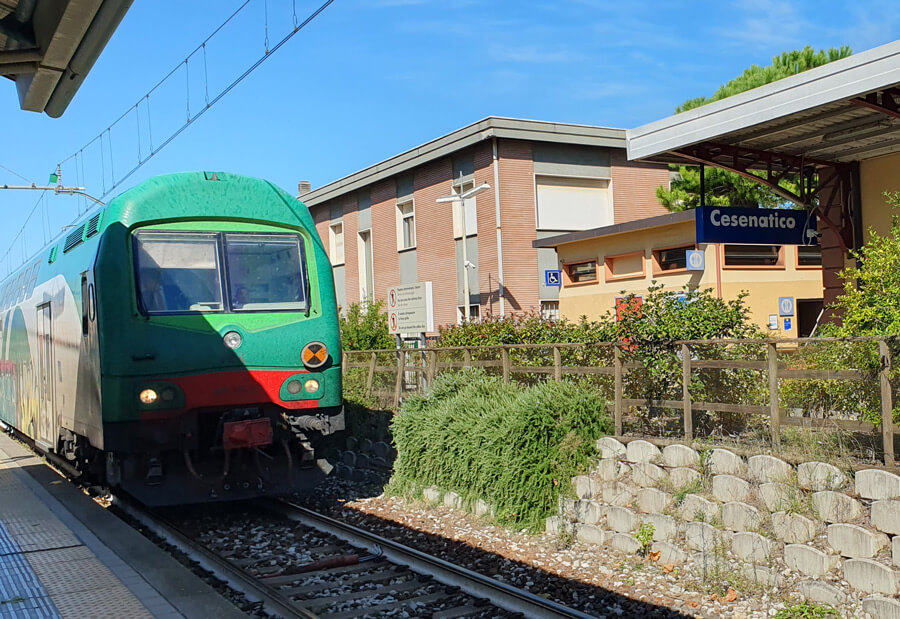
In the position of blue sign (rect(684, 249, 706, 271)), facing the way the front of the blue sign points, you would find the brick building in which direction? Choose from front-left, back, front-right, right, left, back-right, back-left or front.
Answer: back-right

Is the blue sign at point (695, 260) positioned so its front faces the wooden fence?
yes

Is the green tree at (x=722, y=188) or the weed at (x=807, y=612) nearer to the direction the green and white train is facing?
the weed

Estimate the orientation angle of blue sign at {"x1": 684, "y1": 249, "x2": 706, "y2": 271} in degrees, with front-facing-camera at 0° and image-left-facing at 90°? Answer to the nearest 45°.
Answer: approximately 0°

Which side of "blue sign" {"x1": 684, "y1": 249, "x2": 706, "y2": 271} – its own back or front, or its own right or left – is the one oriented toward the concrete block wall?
front

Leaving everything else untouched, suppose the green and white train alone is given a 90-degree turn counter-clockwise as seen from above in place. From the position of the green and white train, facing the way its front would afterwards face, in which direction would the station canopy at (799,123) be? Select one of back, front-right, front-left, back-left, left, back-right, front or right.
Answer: front-right

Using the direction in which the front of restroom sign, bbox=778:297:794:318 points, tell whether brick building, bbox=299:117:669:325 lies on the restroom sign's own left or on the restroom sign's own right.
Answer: on the restroom sign's own right

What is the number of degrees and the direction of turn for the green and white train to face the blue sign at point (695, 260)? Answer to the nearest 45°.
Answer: approximately 90° to its left

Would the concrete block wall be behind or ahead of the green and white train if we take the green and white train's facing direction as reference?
ahead

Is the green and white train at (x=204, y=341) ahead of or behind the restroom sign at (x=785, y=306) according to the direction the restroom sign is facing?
ahead

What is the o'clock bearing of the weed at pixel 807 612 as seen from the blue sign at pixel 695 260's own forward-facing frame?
The weed is roughly at 12 o'clock from the blue sign.

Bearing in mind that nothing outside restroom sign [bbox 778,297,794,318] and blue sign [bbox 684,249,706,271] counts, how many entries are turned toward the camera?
2

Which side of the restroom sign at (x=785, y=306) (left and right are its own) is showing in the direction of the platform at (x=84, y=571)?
front

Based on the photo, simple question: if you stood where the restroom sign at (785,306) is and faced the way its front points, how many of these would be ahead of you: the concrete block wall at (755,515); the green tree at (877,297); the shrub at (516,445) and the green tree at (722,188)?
3

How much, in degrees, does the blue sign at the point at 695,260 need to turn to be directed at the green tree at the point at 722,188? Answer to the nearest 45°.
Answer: approximately 180°
